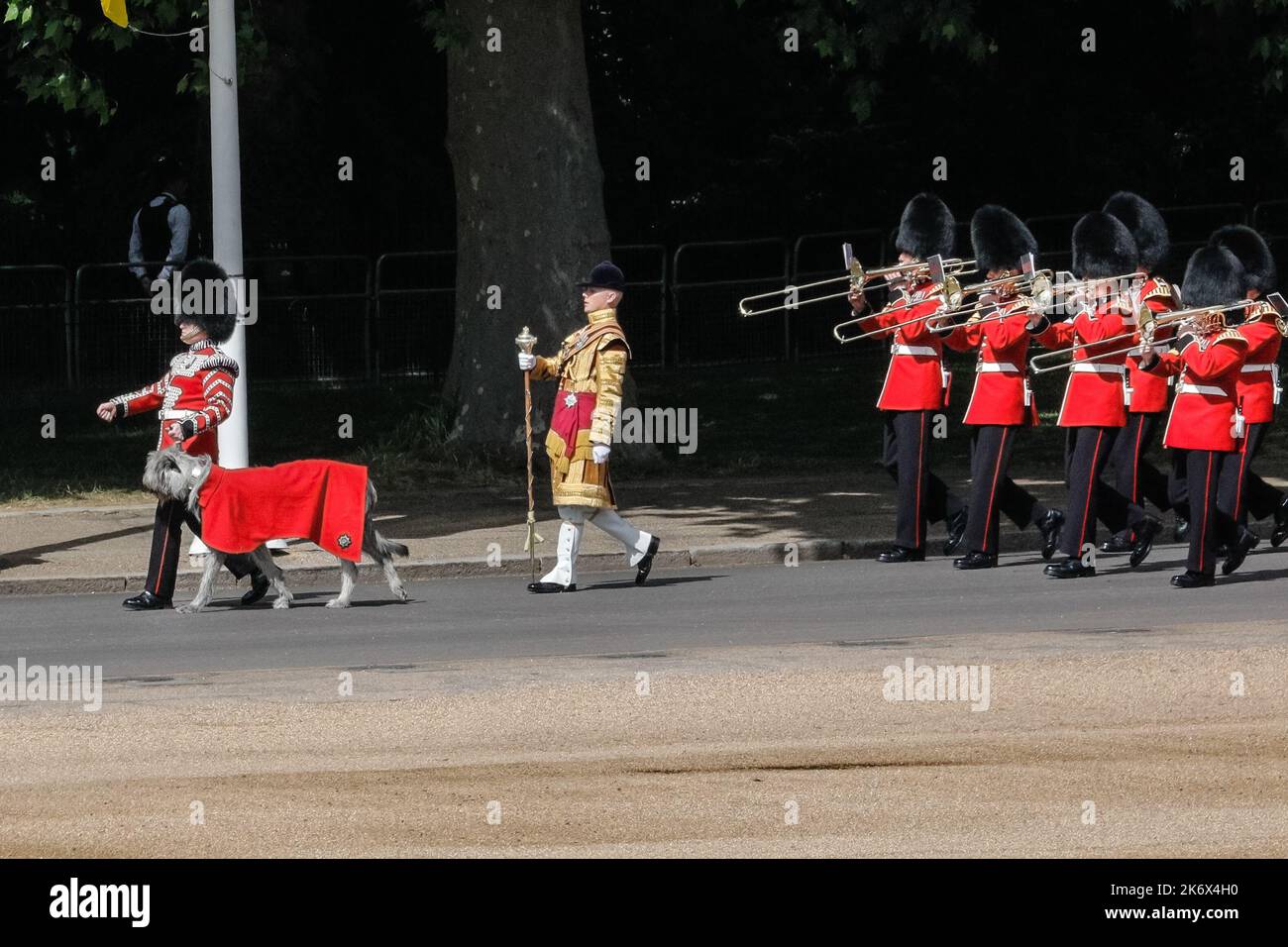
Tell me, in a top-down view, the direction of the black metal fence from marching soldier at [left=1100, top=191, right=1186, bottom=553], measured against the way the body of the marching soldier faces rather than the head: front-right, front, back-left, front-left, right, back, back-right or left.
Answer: front-right

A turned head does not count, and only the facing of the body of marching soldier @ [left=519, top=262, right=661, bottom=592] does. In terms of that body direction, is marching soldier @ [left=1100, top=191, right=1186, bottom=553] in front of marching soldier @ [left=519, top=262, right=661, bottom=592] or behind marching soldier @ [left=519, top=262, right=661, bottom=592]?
behind

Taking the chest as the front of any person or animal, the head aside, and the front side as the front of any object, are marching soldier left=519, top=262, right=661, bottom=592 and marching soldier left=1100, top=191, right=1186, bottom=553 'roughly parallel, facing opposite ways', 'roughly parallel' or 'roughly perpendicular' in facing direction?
roughly parallel

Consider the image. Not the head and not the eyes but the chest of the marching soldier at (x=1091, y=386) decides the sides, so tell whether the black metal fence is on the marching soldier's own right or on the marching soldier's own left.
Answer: on the marching soldier's own right

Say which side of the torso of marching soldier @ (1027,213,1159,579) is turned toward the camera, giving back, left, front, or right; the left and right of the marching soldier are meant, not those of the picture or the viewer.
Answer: left

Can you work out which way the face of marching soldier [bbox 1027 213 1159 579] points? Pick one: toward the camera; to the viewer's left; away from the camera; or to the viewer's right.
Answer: to the viewer's left

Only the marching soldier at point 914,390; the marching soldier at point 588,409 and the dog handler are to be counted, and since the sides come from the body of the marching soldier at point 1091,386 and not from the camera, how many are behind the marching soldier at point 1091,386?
0

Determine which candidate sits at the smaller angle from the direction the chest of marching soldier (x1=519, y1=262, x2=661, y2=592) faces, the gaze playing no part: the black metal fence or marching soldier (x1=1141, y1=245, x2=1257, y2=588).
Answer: the black metal fence

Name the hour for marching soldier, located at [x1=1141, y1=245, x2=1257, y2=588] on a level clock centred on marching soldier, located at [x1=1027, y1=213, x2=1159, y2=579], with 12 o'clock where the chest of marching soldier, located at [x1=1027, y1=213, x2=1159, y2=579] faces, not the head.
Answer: marching soldier, located at [x1=1141, y1=245, x2=1257, y2=588] is roughly at 7 o'clock from marching soldier, located at [x1=1027, y1=213, x2=1159, y2=579].

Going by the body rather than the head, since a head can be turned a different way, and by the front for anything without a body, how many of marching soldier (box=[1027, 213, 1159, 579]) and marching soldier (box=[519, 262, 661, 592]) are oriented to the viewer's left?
2

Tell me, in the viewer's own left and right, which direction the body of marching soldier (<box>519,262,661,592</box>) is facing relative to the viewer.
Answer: facing to the left of the viewer

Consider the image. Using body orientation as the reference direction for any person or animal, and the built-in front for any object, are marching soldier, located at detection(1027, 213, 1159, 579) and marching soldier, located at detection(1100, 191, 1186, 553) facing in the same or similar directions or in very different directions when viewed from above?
same or similar directions

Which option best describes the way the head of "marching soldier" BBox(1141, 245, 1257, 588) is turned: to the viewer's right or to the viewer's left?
to the viewer's left

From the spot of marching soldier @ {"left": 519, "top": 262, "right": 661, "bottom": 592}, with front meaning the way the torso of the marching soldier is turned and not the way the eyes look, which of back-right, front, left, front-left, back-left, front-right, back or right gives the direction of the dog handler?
front

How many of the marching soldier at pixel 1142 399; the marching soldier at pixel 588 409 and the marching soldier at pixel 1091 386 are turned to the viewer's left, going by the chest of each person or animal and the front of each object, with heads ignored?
3

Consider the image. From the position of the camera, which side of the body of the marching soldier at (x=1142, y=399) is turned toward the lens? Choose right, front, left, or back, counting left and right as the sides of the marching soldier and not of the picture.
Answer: left

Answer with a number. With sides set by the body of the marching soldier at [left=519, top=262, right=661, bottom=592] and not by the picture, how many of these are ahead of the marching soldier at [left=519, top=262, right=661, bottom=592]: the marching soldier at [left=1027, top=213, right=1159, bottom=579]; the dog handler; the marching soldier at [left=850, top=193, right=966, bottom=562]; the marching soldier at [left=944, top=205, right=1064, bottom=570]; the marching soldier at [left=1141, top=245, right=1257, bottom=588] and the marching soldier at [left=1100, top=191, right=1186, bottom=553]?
1

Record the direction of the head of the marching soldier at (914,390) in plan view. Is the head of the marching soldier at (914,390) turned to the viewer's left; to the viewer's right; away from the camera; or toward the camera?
to the viewer's left
